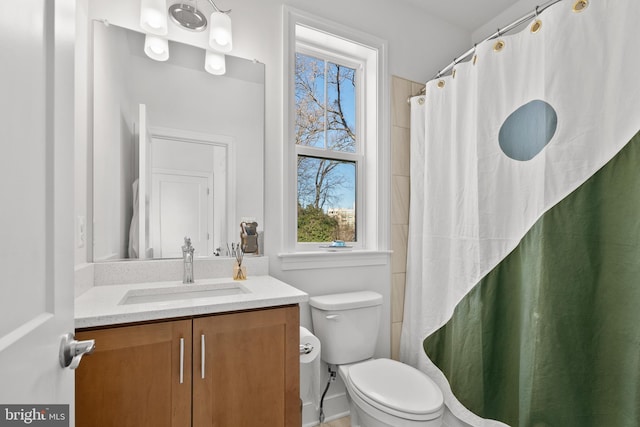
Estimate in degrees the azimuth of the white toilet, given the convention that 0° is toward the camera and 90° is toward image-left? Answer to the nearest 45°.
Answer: approximately 315°

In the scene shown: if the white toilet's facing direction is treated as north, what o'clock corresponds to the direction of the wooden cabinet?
The wooden cabinet is roughly at 3 o'clock from the white toilet.

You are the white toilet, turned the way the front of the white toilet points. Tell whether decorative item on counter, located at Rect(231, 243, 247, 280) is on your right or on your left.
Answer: on your right
